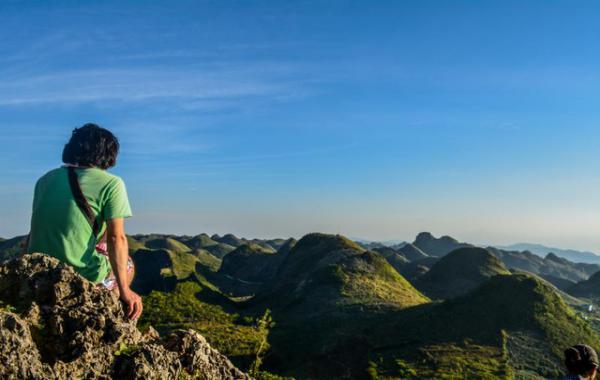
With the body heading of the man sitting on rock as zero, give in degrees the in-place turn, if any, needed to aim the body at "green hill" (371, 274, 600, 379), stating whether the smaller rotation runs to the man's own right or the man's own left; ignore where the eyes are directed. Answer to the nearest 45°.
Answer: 0° — they already face it

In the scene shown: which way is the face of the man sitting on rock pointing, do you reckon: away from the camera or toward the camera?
away from the camera

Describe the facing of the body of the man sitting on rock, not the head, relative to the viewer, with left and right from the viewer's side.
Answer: facing away from the viewer and to the right of the viewer
